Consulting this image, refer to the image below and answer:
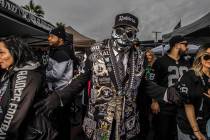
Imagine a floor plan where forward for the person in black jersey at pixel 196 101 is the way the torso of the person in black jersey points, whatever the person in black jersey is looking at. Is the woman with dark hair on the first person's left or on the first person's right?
on the first person's right

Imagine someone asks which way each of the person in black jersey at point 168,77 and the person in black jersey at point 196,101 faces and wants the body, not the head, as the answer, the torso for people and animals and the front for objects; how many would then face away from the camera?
0

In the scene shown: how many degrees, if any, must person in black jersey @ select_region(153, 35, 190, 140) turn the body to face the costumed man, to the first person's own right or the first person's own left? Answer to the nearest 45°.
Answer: approximately 45° to the first person's own right

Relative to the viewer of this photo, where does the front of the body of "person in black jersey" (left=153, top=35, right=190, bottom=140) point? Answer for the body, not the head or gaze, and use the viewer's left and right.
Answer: facing the viewer and to the right of the viewer

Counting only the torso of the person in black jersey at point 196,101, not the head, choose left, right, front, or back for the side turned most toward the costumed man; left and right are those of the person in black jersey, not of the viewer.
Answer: right

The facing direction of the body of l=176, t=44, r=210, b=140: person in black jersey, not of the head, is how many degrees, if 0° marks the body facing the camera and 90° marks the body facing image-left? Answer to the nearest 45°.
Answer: approximately 315°

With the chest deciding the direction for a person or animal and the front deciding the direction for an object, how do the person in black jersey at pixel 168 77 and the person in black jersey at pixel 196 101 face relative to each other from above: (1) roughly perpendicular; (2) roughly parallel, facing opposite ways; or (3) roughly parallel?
roughly parallel
